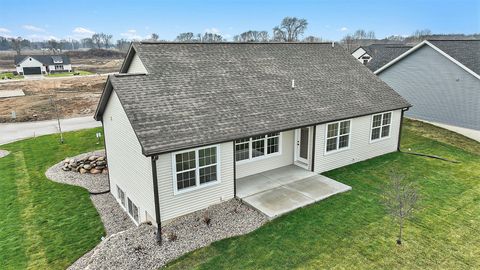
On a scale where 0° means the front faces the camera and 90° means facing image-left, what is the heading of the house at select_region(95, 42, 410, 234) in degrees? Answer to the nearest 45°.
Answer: approximately 135°

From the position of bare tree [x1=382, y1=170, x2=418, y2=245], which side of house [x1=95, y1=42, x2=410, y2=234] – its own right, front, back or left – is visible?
back

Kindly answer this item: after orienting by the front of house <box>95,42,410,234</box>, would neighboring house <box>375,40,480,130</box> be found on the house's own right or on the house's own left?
on the house's own right
